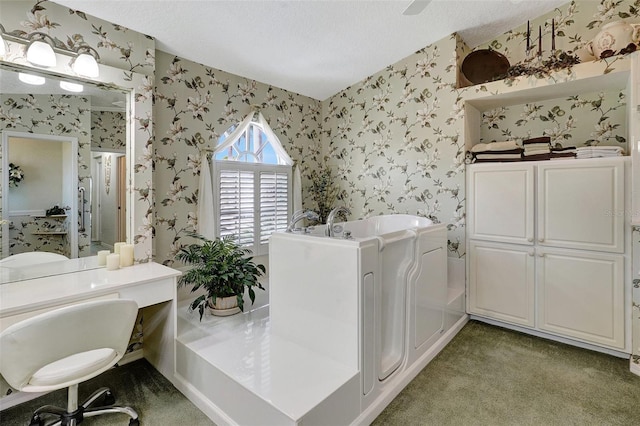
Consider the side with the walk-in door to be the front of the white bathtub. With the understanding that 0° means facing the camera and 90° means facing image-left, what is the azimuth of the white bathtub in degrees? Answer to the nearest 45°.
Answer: approximately 315°

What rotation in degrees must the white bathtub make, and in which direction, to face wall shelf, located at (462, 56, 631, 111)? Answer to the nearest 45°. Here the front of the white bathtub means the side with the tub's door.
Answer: approximately 90° to its left

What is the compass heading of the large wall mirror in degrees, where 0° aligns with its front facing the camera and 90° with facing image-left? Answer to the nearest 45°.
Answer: approximately 315°

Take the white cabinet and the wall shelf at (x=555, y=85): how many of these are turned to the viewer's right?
0

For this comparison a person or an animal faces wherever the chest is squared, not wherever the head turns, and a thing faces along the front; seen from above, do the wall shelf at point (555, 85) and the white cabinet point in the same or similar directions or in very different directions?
same or similar directions

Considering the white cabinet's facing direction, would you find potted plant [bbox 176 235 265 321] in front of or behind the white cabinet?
in front

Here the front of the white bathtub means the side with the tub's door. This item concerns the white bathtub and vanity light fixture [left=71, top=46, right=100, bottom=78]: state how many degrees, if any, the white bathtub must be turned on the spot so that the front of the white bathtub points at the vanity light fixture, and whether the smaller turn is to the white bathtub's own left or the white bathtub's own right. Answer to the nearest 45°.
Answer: approximately 135° to the white bathtub's own right

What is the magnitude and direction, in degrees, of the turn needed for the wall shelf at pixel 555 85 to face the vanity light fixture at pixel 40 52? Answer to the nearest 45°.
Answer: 0° — it already faces it

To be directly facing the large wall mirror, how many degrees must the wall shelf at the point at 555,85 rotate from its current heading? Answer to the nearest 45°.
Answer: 0° — it already faces it

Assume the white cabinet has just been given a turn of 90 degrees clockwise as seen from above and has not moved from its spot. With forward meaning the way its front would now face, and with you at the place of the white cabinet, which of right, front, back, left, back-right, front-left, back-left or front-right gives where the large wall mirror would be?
left

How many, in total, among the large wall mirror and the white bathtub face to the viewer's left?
0

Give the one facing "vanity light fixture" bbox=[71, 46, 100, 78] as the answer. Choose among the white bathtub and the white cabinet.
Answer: the white cabinet
